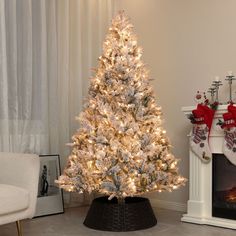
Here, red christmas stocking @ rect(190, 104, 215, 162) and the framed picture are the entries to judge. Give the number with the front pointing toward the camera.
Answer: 2

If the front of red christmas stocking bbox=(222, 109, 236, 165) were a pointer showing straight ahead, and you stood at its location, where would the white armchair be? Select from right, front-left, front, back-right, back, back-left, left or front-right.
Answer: front-right

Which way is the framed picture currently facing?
toward the camera

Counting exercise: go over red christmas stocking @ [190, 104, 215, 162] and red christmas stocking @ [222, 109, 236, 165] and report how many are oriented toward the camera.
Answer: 2

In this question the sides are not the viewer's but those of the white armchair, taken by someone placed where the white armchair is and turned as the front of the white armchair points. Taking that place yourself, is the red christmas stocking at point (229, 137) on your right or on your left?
on your left

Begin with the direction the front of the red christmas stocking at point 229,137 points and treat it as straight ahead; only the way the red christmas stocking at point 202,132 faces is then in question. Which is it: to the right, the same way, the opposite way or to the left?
the same way

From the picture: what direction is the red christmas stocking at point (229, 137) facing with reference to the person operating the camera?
facing the viewer

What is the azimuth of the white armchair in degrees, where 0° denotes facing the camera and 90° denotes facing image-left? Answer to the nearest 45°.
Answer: approximately 315°

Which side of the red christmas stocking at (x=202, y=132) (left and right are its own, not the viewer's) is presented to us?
front

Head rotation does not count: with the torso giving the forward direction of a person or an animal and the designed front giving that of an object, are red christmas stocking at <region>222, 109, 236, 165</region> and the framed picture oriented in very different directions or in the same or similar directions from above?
same or similar directions

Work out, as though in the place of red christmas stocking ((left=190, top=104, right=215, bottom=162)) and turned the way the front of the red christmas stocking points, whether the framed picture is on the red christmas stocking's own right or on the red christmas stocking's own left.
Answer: on the red christmas stocking's own right

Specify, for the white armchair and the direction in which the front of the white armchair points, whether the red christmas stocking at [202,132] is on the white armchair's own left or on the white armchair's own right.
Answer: on the white armchair's own left

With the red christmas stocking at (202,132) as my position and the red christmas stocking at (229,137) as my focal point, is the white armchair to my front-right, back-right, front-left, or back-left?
back-right

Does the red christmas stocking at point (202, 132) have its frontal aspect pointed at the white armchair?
no

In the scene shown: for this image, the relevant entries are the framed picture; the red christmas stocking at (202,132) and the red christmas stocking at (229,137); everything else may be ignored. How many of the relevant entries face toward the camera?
3

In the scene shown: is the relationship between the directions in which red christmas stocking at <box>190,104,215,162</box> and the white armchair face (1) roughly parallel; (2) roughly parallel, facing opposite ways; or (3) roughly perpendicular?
roughly perpendicular

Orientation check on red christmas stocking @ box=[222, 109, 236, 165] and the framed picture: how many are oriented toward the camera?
2
